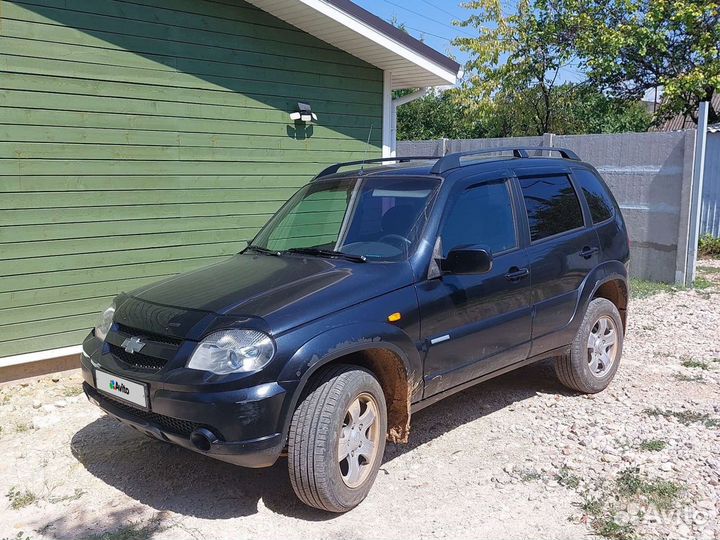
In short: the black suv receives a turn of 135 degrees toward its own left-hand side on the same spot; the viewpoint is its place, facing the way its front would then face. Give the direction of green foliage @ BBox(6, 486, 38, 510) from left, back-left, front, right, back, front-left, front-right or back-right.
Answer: back

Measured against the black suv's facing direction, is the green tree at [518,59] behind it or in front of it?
behind

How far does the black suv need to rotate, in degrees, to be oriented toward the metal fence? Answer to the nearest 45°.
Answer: approximately 180°

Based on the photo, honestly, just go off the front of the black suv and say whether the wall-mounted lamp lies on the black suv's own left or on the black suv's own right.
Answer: on the black suv's own right

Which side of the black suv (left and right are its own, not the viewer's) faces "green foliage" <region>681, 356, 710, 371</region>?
back

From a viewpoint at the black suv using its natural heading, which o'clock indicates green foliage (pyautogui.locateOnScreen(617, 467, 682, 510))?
The green foliage is roughly at 8 o'clock from the black suv.

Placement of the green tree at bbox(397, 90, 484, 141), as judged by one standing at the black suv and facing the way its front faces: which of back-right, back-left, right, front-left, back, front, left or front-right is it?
back-right

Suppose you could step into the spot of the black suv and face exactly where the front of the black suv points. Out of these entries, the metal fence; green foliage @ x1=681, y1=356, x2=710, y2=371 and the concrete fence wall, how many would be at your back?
3

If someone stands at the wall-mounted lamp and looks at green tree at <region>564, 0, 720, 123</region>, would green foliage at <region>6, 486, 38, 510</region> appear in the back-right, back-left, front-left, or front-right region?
back-right

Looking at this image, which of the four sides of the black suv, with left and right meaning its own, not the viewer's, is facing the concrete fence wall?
back

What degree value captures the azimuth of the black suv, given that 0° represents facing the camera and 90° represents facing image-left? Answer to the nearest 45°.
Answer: approximately 45°
